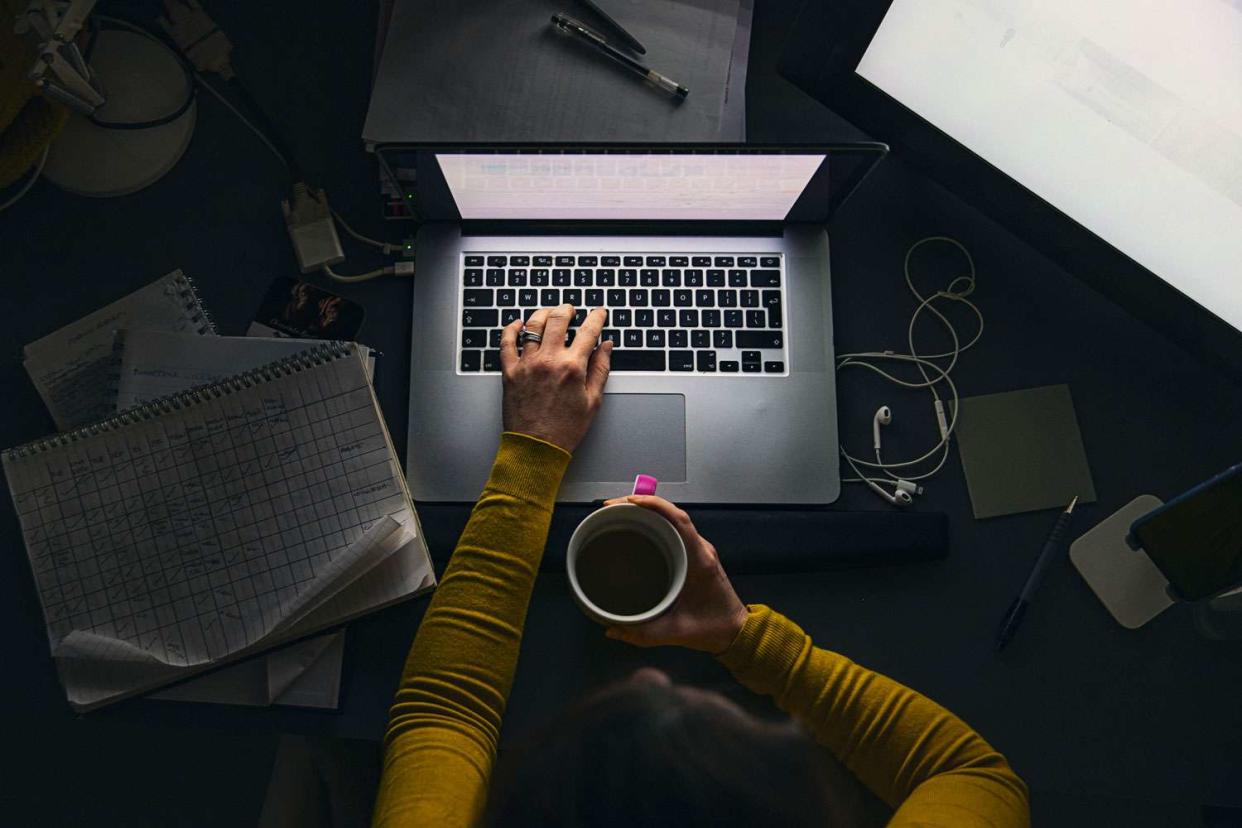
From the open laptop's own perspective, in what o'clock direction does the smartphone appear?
The smartphone is roughly at 9 o'clock from the open laptop.

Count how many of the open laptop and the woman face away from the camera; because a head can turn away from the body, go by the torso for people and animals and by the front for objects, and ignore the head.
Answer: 1

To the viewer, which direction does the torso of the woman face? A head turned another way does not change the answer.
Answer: away from the camera

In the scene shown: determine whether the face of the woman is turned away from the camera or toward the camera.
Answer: away from the camera

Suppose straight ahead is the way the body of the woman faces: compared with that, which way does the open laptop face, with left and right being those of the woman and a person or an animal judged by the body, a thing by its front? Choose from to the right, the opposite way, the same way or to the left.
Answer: the opposite way

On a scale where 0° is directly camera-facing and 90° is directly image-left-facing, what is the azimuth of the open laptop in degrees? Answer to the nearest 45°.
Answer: approximately 0°

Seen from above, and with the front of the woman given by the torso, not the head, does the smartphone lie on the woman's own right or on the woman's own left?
on the woman's own right

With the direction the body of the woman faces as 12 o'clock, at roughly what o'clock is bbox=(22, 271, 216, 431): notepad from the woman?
The notepad is roughly at 9 o'clock from the woman.

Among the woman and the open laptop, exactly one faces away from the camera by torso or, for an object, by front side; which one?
the woman
